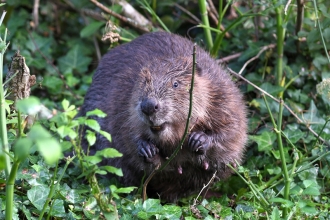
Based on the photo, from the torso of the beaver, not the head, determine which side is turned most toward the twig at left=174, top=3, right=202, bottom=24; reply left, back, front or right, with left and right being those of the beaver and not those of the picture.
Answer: back

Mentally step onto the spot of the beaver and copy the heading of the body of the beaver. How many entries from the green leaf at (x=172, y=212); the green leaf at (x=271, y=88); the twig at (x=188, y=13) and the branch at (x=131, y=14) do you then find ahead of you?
1

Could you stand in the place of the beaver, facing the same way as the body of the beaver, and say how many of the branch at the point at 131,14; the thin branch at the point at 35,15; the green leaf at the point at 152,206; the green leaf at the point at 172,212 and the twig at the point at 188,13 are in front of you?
2

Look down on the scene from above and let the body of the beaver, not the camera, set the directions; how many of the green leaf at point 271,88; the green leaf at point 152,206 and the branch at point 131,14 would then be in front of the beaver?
1

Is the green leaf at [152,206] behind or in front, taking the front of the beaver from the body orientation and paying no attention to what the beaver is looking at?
in front

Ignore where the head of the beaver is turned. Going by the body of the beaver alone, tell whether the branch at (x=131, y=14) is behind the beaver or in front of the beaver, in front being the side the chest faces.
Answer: behind

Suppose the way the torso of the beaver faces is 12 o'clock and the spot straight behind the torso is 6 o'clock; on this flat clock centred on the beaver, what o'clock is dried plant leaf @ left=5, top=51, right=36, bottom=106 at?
The dried plant leaf is roughly at 3 o'clock from the beaver.

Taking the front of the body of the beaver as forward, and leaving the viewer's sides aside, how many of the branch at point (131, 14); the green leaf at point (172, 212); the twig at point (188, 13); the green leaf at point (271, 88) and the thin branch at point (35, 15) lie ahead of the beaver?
1

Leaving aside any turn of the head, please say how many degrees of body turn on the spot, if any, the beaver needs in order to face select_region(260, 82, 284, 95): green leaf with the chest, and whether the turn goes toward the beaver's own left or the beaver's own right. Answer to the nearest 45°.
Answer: approximately 135° to the beaver's own left

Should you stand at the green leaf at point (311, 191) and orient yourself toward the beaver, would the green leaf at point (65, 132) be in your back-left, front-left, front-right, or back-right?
front-left

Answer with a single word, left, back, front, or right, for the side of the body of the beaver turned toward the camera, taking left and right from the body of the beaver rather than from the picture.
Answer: front

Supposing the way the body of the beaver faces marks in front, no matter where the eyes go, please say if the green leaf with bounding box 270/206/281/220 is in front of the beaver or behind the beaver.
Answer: in front

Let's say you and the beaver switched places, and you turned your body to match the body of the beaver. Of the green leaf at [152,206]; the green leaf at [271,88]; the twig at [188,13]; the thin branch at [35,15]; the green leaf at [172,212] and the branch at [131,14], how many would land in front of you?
2
